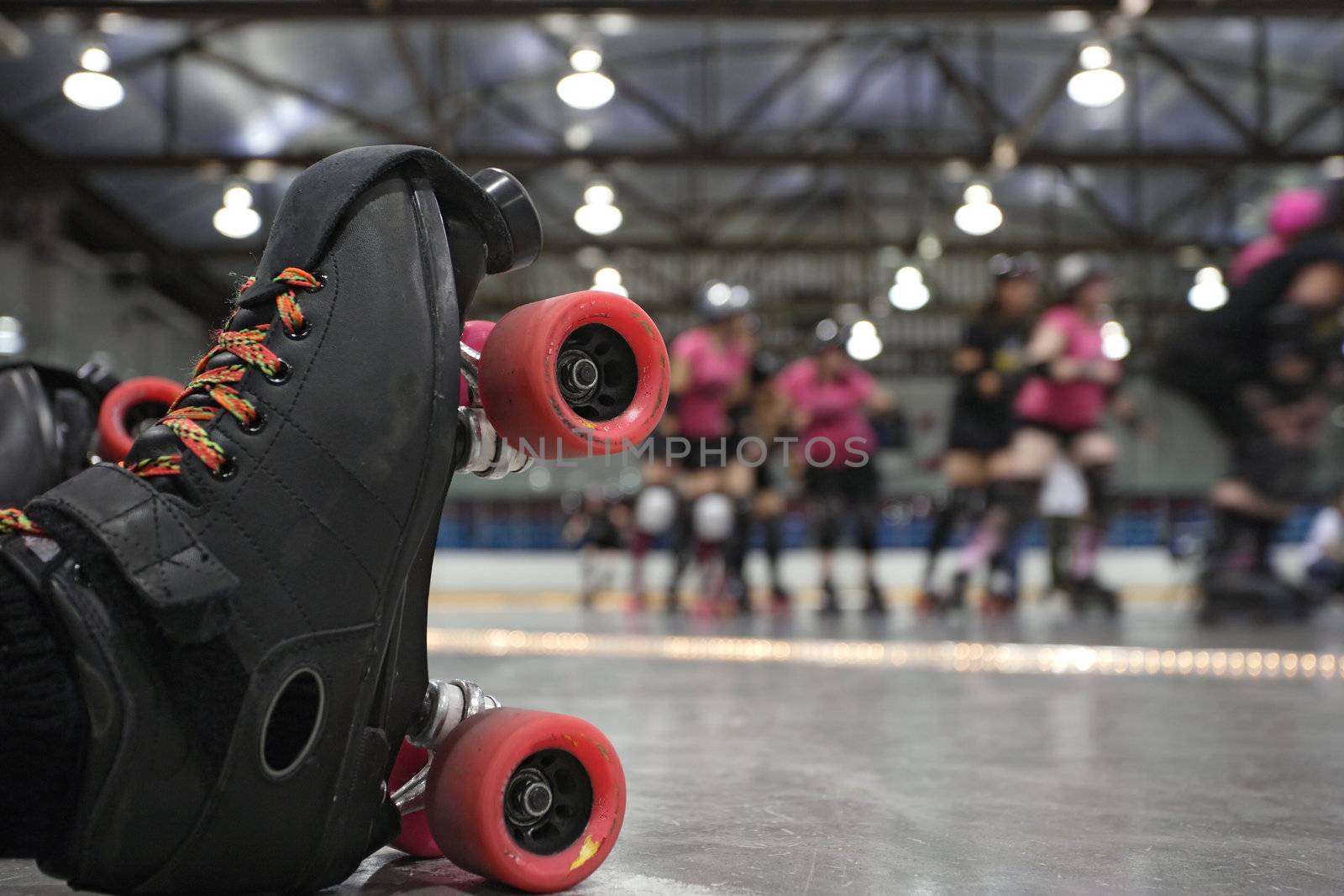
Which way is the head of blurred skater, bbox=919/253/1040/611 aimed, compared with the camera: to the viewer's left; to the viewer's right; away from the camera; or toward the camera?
toward the camera

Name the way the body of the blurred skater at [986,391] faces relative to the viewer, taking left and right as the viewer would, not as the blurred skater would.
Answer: facing the viewer and to the right of the viewer

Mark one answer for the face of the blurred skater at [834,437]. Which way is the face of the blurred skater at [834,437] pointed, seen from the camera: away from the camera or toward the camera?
toward the camera

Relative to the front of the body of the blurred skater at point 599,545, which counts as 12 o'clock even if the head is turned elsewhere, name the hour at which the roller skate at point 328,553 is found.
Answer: The roller skate is roughly at 12 o'clock from the blurred skater.

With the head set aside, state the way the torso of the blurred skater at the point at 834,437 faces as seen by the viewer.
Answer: toward the camera

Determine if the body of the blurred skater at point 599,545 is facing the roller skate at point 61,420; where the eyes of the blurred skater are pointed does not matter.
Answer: yes

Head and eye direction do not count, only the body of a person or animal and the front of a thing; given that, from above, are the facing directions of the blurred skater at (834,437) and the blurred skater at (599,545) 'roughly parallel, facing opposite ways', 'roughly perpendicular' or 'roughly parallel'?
roughly parallel

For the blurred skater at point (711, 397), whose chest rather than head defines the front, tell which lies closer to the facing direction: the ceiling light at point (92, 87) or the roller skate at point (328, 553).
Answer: the roller skate

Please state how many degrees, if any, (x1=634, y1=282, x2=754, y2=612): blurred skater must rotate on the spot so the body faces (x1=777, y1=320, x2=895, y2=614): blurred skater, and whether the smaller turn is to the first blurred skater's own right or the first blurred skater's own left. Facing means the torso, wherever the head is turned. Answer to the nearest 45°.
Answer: approximately 90° to the first blurred skater's own left

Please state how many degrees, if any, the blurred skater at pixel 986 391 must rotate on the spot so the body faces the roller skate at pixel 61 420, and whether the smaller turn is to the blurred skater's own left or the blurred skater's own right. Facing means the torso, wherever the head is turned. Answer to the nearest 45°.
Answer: approximately 45° to the blurred skater's own right

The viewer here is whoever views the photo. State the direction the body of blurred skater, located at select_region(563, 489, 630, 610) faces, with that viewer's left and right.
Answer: facing the viewer
